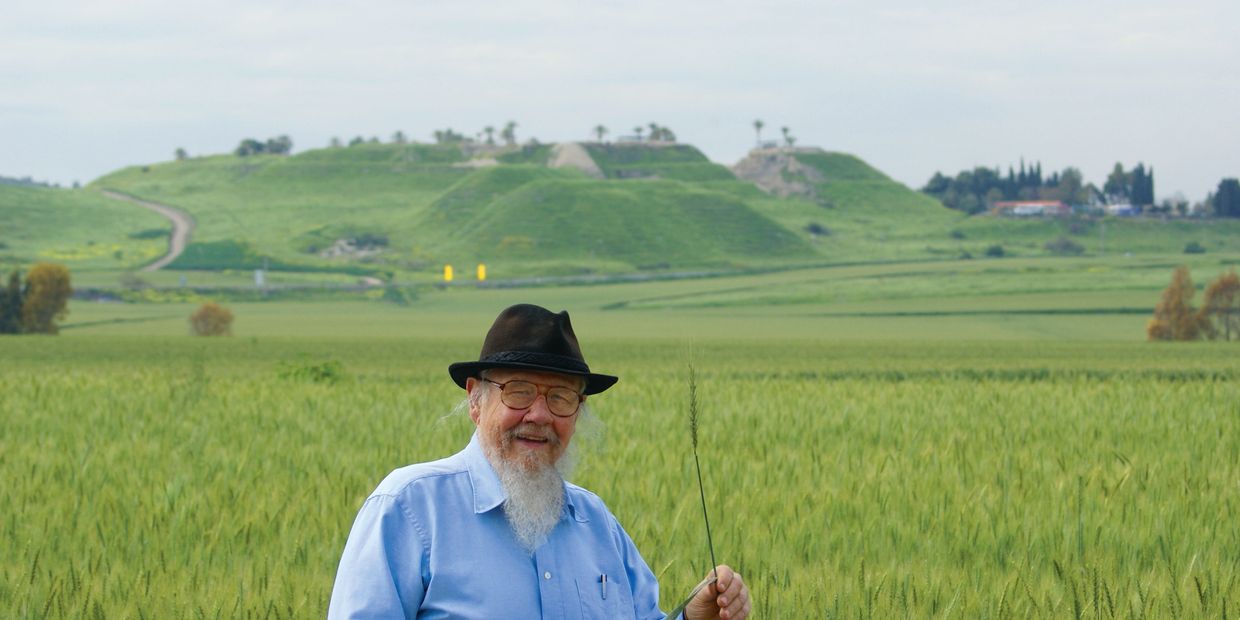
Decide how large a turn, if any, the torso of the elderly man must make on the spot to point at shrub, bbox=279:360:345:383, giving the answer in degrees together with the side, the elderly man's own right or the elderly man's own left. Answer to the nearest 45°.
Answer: approximately 135° to the elderly man's own left

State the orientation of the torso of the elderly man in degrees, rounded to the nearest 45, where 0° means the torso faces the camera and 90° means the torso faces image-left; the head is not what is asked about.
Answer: approximately 315°
